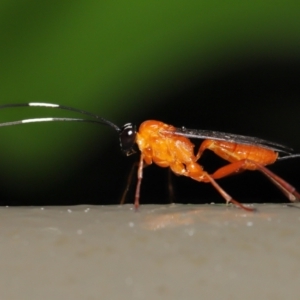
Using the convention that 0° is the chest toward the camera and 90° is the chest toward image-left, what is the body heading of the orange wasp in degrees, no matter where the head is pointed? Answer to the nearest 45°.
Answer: approximately 90°
